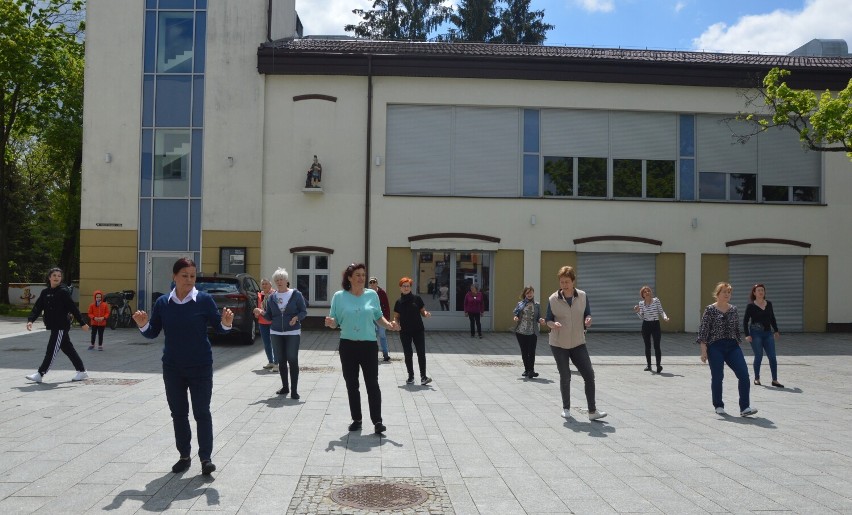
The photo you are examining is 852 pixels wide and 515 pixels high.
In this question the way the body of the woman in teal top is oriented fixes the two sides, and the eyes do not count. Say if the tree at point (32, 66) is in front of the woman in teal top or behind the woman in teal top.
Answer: behind

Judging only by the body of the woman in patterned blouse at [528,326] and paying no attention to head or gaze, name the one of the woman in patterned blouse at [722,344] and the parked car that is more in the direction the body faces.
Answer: the woman in patterned blouse

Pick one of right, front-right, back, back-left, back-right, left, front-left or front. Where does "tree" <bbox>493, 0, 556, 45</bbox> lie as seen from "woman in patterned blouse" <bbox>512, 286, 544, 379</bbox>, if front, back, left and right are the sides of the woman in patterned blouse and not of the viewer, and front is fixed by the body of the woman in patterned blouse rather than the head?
back

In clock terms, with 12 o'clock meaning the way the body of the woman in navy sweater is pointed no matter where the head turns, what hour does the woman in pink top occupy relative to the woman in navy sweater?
The woman in pink top is roughly at 7 o'clock from the woman in navy sweater.

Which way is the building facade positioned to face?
toward the camera

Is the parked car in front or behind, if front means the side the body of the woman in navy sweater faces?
behind

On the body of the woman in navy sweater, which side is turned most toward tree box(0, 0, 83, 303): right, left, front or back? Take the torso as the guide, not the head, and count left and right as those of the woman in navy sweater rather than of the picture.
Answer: back

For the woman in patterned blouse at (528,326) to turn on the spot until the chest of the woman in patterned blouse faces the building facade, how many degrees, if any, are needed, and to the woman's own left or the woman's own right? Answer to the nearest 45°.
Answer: approximately 180°

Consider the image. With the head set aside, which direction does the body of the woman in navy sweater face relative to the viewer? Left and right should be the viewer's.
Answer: facing the viewer
